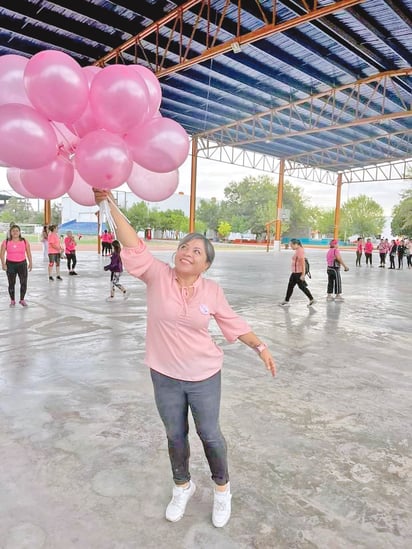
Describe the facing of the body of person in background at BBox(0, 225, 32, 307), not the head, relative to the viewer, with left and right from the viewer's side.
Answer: facing the viewer

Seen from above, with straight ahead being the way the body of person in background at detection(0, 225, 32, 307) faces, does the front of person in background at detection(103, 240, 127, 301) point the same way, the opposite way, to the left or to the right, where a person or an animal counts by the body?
to the right

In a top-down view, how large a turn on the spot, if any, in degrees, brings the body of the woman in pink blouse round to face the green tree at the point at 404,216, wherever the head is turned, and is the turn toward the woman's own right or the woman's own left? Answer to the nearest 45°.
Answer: approximately 135° to the woman's own left

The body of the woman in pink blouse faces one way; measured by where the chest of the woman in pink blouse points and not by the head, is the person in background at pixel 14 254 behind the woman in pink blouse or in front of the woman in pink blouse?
behind

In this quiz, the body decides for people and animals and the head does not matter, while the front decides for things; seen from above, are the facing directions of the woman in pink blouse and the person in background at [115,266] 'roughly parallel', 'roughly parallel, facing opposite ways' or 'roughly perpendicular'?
roughly perpendicular

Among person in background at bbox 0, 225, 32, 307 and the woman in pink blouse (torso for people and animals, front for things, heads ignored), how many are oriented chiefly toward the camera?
2

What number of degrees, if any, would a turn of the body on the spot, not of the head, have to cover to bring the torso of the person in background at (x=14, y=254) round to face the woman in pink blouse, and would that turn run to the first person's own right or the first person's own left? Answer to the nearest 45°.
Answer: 0° — they already face them

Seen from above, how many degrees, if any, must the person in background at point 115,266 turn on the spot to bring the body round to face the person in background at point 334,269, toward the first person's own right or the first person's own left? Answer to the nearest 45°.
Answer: approximately 180°

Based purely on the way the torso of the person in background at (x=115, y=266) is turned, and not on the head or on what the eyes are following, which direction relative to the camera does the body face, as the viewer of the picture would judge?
to the viewer's left

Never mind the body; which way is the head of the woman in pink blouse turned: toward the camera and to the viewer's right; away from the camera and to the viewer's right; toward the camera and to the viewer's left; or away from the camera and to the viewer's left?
toward the camera and to the viewer's left

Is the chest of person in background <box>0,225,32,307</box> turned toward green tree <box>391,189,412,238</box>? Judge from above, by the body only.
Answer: no

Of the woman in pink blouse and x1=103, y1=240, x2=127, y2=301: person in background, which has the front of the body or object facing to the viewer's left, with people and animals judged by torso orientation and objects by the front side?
the person in background

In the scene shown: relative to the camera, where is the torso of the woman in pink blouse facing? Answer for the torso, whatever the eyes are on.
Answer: toward the camera

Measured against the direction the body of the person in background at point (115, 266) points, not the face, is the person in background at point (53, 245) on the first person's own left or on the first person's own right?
on the first person's own right

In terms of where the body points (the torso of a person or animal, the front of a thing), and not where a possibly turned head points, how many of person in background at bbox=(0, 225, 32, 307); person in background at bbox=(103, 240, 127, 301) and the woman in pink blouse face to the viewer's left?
1

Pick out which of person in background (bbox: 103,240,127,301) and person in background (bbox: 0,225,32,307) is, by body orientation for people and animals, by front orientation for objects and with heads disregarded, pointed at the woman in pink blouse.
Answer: person in background (bbox: 0,225,32,307)

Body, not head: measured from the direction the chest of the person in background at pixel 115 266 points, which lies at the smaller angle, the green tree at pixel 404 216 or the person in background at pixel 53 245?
the person in background
